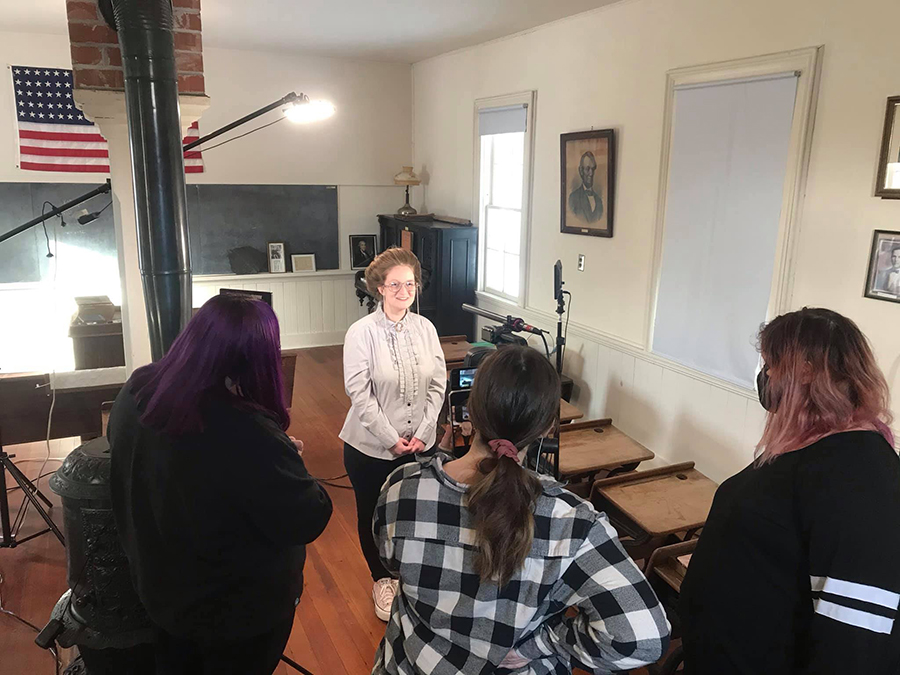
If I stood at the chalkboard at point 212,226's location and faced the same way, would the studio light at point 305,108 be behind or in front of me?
in front

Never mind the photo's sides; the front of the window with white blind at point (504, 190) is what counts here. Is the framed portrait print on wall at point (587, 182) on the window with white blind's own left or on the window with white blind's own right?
on the window with white blind's own left

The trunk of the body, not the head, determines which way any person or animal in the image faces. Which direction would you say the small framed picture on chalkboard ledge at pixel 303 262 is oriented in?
toward the camera

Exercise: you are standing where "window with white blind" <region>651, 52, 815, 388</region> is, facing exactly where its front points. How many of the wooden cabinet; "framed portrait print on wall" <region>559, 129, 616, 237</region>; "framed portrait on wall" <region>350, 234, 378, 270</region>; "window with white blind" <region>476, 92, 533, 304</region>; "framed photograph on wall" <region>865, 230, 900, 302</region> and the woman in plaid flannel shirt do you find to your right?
4

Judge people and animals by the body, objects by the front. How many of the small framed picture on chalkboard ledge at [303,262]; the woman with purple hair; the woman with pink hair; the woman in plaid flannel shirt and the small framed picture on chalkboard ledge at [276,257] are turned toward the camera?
2

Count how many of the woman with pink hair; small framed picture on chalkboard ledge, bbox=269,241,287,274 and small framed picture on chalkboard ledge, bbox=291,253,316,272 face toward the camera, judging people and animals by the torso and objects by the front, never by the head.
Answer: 2

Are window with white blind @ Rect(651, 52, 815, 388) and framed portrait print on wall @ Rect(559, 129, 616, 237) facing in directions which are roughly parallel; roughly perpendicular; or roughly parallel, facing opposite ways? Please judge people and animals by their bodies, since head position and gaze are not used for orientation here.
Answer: roughly parallel

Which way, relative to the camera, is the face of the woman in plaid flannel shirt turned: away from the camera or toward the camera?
away from the camera

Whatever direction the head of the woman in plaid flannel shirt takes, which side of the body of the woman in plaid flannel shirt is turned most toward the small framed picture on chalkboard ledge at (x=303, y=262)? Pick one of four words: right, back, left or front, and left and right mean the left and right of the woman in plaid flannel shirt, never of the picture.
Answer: front

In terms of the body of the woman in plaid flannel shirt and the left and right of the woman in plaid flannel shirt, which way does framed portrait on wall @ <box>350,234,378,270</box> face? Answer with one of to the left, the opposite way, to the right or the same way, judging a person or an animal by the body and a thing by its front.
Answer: the opposite way

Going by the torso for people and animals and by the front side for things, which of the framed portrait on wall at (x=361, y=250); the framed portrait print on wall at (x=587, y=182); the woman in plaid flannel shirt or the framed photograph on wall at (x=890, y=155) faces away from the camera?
the woman in plaid flannel shirt

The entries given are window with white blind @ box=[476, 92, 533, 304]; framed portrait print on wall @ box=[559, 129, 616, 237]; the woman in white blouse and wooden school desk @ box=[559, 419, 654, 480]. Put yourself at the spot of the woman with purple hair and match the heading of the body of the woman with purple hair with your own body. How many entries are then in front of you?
4

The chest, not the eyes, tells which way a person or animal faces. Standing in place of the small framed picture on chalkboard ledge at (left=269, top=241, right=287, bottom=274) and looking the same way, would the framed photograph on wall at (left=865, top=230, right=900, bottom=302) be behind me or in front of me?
in front

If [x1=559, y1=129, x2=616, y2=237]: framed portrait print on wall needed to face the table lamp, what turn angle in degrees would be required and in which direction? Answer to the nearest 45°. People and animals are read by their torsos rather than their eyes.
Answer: approximately 90° to its right

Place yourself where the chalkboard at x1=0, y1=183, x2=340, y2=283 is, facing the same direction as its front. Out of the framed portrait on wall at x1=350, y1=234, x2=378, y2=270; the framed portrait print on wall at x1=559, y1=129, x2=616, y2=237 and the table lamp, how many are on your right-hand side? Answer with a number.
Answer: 0

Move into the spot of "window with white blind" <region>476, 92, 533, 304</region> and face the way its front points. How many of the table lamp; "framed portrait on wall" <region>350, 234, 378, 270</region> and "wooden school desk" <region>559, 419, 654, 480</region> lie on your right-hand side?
2
